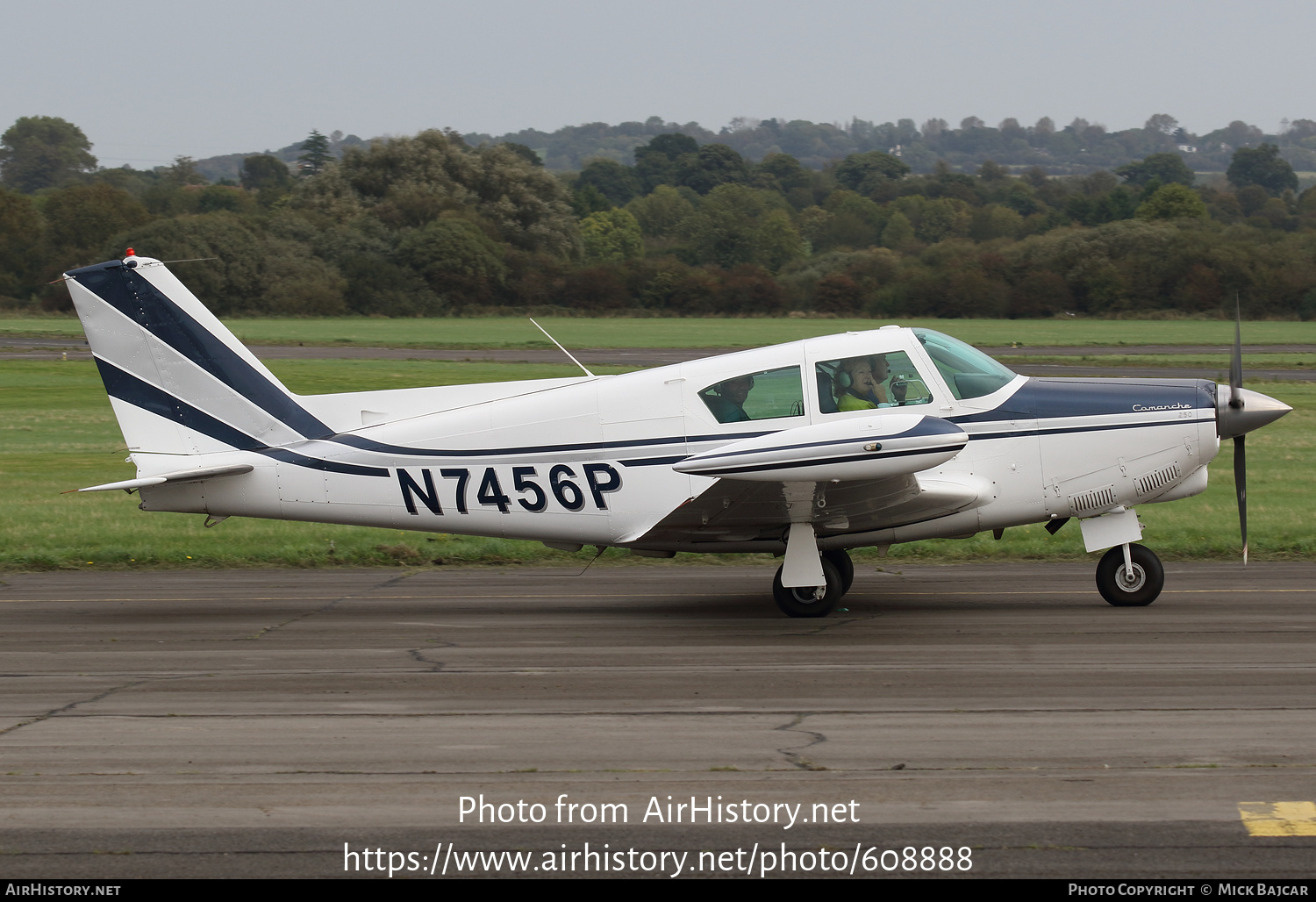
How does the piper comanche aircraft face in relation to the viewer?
to the viewer's right
